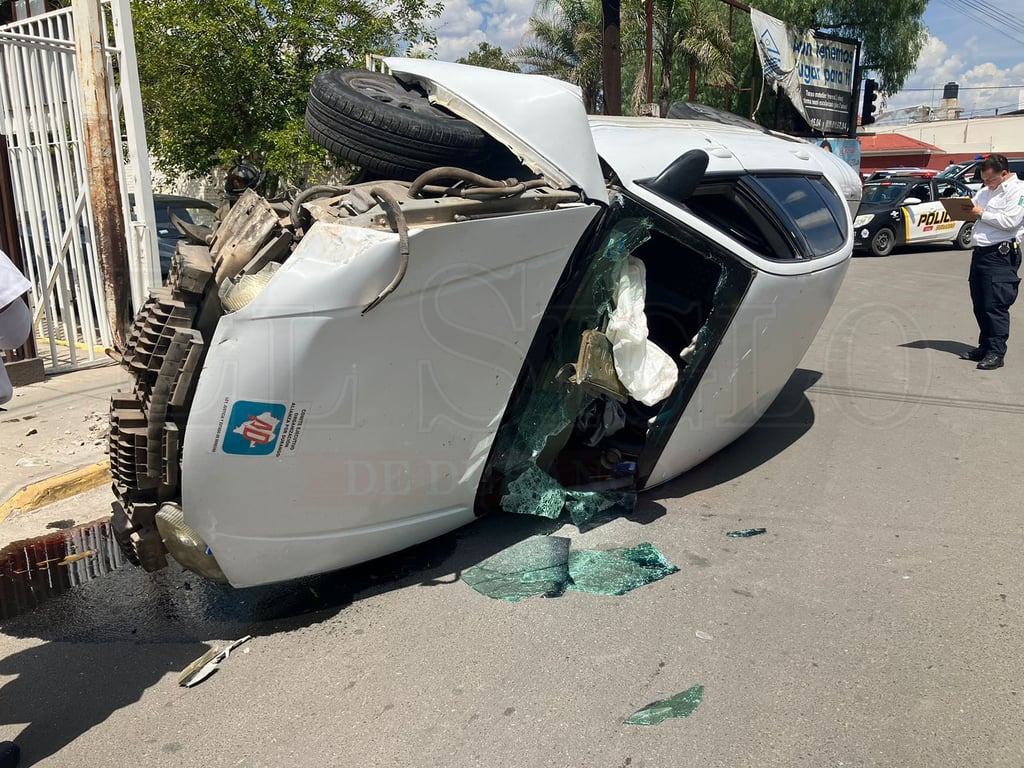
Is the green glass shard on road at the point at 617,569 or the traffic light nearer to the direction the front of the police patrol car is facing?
the green glass shard on road

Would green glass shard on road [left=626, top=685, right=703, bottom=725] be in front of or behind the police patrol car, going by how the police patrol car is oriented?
in front

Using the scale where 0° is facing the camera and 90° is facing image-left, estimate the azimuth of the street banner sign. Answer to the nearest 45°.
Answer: approximately 0°

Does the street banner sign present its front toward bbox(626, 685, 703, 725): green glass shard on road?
yes

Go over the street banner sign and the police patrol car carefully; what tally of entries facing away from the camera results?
0

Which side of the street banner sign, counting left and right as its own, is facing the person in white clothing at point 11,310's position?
front

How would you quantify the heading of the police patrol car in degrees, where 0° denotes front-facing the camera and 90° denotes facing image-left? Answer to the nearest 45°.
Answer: approximately 45°

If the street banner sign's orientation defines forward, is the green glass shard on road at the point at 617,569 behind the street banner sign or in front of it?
in front

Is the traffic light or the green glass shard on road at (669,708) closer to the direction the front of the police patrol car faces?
the green glass shard on road
